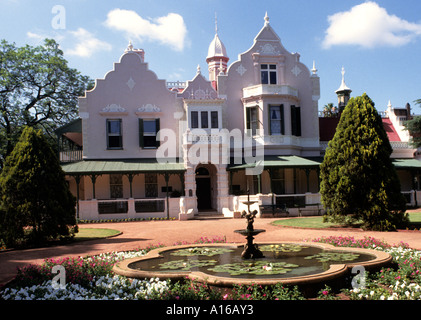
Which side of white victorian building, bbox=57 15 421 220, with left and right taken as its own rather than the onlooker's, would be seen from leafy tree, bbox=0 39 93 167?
right

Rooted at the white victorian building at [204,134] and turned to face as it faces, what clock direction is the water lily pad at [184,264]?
The water lily pad is roughly at 12 o'clock from the white victorian building.

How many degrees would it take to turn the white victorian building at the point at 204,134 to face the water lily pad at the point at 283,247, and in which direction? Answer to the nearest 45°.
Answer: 0° — it already faces it

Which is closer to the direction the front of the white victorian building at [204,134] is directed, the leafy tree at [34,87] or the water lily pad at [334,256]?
the water lily pad

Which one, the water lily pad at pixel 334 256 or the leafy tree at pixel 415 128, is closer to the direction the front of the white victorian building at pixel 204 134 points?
the water lily pad

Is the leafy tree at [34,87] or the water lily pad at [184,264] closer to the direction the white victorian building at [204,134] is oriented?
the water lily pad

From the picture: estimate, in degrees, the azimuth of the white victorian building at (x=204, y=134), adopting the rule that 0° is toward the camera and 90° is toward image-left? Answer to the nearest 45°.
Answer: approximately 0°

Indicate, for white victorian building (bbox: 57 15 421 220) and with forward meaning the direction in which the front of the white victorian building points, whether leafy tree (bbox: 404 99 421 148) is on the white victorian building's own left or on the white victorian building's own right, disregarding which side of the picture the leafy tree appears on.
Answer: on the white victorian building's own left
